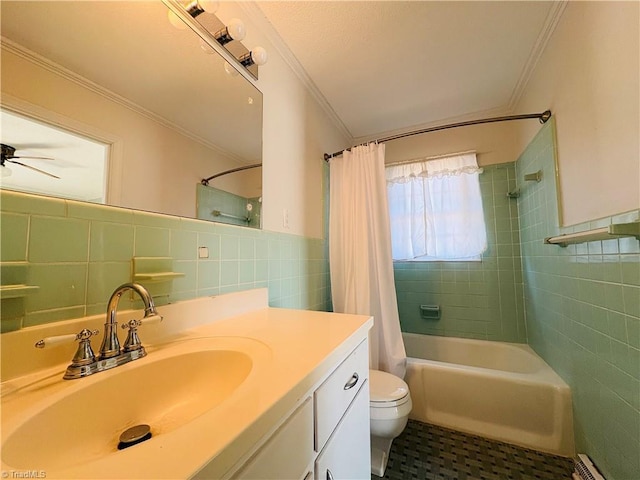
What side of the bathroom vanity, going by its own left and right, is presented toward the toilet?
left

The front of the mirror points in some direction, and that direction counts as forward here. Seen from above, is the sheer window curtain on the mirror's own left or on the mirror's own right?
on the mirror's own left

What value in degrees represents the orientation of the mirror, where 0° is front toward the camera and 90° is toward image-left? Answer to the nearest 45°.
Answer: approximately 315°

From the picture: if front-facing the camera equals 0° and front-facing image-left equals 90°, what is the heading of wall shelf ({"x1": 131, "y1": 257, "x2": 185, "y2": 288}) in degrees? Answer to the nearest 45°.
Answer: approximately 315°

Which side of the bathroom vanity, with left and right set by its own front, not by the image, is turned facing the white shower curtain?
left

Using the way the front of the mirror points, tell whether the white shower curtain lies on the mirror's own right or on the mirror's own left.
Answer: on the mirror's own left
